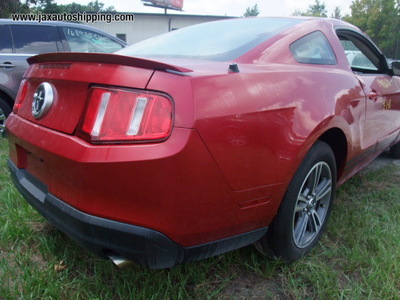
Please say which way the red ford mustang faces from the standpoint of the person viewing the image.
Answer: facing away from the viewer and to the right of the viewer
